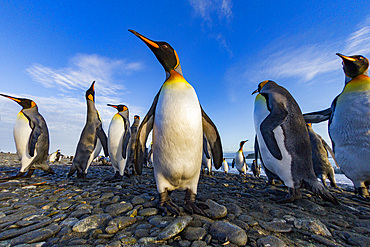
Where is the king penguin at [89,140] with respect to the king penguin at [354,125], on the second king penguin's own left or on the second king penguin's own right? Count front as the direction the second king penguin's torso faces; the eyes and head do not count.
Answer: on the second king penguin's own right

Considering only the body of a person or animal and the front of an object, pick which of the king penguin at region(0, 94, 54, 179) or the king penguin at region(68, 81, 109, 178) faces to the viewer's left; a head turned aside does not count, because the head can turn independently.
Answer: the king penguin at region(0, 94, 54, 179)

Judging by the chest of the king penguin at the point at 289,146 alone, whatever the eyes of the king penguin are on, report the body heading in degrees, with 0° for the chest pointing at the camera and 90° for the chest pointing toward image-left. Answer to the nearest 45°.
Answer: approximately 90°

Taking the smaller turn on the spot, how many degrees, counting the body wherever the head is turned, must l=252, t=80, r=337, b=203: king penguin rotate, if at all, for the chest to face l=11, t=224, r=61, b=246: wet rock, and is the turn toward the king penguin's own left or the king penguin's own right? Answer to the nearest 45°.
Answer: approximately 45° to the king penguin's own left

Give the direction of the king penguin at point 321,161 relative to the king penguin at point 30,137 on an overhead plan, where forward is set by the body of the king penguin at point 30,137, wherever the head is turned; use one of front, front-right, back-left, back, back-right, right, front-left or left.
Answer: back-left

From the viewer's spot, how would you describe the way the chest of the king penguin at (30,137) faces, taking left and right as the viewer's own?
facing to the left of the viewer

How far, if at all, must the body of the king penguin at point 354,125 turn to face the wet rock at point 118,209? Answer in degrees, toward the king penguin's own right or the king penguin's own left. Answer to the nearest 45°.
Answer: approximately 45° to the king penguin's own right

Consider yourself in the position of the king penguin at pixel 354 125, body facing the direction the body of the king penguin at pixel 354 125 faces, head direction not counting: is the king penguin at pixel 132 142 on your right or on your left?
on your right

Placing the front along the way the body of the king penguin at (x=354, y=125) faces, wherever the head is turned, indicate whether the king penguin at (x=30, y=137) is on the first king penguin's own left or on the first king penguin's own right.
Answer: on the first king penguin's own right

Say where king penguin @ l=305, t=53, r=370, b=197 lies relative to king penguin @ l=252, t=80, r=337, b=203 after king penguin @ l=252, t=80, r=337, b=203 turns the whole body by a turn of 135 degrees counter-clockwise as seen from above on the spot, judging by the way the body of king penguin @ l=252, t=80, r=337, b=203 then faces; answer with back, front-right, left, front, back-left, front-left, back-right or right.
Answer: left

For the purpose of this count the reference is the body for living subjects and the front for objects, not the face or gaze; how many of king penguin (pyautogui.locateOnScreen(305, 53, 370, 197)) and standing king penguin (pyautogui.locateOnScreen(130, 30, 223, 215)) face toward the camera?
2

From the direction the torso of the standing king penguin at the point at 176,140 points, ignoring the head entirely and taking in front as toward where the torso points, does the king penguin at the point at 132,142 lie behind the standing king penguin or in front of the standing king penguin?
behind

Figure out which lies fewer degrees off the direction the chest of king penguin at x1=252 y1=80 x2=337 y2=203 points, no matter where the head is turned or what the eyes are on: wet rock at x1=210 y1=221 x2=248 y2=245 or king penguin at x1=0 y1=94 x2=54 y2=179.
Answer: the king penguin
